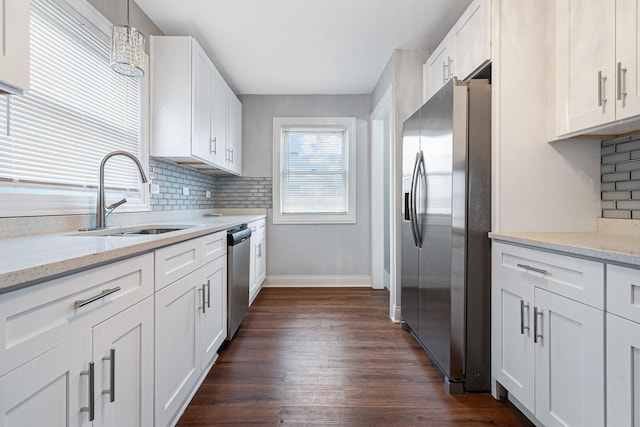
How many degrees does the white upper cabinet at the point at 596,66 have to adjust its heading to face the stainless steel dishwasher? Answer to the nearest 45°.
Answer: approximately 45° to its right

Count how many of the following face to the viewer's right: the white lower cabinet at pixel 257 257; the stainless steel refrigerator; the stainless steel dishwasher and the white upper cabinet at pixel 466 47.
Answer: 2

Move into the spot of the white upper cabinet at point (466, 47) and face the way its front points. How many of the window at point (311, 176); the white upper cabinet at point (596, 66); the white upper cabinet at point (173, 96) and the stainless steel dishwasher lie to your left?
1

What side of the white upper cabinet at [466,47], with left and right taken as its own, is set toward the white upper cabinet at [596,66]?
left

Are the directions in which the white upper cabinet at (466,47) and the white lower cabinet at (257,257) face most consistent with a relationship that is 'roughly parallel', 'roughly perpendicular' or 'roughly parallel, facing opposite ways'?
roughly parallel, facing opposite ways

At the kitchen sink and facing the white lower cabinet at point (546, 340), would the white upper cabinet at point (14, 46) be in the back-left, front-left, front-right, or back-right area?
front-right

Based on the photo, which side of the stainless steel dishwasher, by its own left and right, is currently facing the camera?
right

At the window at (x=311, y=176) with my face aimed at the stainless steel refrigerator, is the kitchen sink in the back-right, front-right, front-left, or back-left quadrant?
front-right

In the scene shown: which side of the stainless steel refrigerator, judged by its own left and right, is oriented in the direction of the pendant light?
front

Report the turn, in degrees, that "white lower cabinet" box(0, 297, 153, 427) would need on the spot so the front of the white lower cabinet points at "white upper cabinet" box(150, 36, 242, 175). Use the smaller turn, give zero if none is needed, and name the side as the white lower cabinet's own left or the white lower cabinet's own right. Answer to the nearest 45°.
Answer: approximately 135° to the white lower cabinet's own left

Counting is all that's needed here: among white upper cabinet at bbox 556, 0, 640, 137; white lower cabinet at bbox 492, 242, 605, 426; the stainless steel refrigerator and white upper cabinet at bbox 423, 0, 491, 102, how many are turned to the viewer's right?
0

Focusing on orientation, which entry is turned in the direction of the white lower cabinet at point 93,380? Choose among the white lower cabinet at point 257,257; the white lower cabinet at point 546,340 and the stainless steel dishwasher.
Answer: the white lower cabinet at point 546,340

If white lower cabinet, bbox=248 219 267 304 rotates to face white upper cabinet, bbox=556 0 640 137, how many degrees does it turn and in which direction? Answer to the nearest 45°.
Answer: approximately 45° to its right

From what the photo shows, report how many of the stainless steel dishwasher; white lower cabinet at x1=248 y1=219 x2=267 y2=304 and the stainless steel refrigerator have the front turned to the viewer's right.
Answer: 2

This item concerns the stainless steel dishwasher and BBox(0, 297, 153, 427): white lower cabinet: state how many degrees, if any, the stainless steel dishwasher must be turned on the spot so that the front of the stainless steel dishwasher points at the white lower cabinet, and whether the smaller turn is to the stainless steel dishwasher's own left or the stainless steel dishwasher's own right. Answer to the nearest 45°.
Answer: approximately 90° to the stainless steel dishwasher's own right
